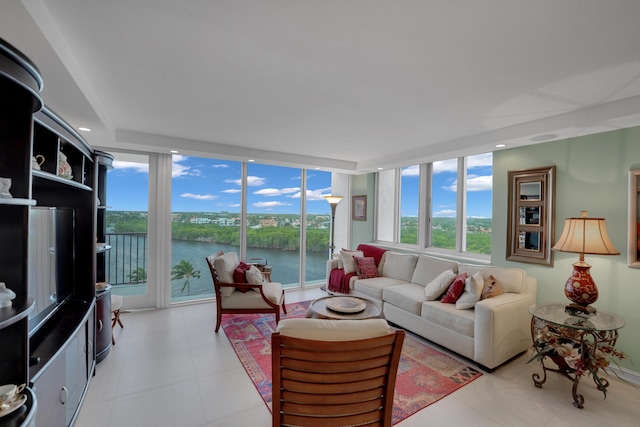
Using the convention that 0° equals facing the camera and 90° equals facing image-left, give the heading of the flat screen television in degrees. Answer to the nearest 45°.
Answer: approximately 315°

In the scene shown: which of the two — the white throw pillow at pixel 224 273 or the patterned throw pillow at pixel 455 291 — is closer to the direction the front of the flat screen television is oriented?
the patterned throw pillow

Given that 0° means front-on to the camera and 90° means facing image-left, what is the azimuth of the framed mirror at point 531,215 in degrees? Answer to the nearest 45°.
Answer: approximately 45°

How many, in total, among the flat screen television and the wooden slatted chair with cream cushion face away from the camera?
1

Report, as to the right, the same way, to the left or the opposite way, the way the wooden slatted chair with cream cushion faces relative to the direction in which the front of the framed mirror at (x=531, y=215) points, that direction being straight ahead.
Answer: to the right

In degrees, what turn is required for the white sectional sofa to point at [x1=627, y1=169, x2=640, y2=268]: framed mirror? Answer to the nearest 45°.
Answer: approximately 135° to its left

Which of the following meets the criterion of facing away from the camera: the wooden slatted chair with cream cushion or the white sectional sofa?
the wooden slatted chair with cream cushion

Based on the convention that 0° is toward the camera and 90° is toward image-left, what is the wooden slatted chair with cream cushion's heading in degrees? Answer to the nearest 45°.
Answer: approximately 180°

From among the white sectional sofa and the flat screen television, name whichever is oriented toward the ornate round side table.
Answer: the flat screen television

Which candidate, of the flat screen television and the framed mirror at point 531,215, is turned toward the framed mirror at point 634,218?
the flat screen television
